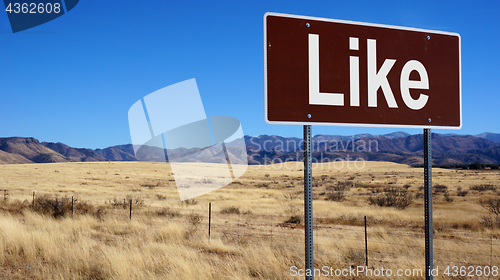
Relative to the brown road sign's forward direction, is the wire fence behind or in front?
behind

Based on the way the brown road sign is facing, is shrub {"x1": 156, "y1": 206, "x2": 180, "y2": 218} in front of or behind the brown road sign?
behind

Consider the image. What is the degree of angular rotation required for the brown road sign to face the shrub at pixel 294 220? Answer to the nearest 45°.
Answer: approximately 135° to its left

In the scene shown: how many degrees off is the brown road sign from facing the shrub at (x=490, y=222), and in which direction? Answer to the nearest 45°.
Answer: approximately 135° to its left

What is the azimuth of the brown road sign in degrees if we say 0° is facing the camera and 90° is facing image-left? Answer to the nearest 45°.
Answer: approximately 315°

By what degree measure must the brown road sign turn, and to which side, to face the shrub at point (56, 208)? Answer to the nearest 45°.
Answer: approximately 180°
